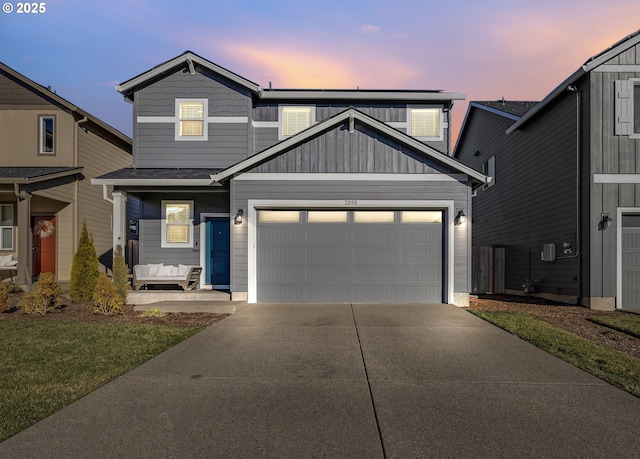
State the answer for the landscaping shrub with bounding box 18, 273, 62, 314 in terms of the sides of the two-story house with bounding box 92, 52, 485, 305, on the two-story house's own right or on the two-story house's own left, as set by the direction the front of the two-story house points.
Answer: on the two-story house's own right

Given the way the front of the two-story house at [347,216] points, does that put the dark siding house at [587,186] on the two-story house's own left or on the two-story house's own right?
on the two-story house's own left

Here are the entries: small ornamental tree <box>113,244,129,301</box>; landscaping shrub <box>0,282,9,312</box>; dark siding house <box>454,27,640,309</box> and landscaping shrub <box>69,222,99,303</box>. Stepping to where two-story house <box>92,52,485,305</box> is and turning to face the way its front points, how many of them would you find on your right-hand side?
3

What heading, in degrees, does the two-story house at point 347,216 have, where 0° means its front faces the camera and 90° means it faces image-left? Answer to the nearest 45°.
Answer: approximately 0°

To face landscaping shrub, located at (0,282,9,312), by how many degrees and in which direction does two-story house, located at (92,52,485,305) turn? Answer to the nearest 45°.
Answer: approximately 90° to its right

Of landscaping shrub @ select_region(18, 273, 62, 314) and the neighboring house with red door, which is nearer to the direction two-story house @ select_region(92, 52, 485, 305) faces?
the landscaping shrub
